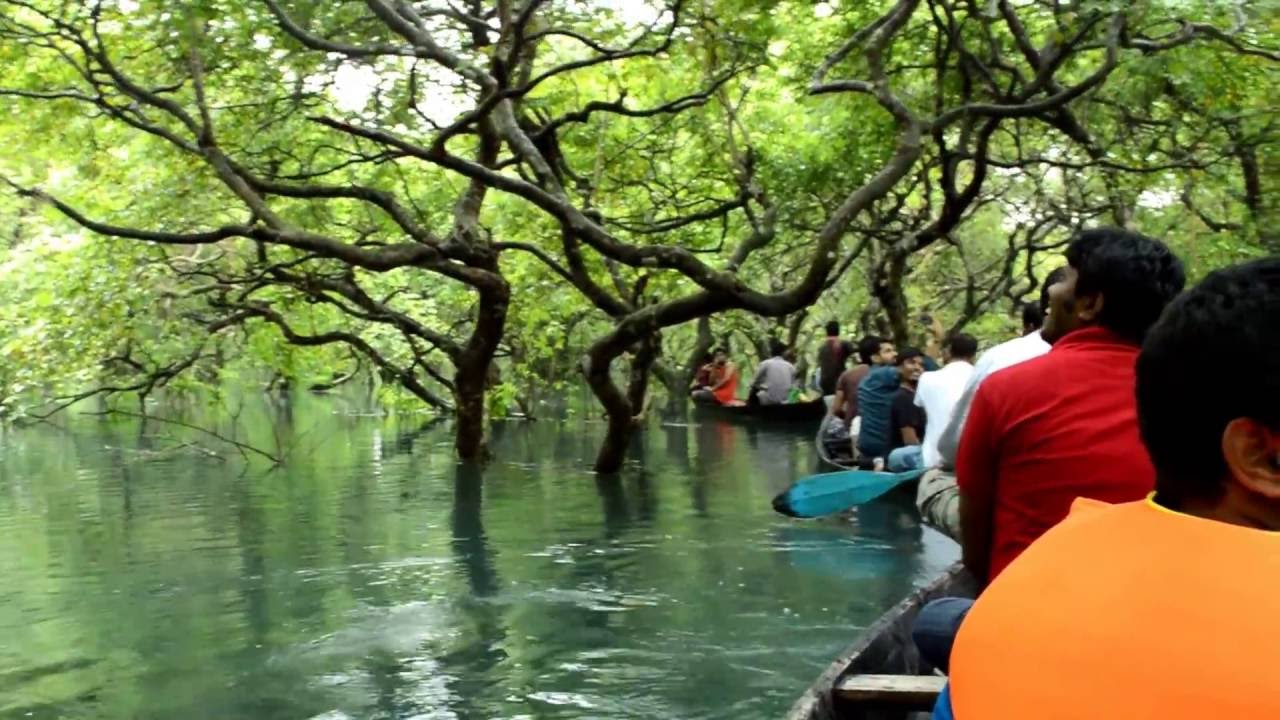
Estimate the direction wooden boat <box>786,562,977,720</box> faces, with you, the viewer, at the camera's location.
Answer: facing away from the viewer

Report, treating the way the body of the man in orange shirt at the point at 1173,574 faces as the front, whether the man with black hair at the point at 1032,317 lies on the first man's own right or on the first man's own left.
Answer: on the first man's own left

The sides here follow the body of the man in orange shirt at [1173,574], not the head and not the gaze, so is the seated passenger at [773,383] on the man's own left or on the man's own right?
on the man's own left

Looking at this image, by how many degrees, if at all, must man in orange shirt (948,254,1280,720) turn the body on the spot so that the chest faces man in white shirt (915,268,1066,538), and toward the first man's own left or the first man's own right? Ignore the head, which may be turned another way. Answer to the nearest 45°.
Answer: approximately 45° to the first man's own left

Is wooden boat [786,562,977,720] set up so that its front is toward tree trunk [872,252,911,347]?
yes

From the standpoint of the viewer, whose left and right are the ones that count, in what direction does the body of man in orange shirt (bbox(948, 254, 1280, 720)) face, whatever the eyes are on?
facing away from the viewer and to the right of the viewer

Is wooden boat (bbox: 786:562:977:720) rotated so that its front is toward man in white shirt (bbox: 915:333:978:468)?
yes
